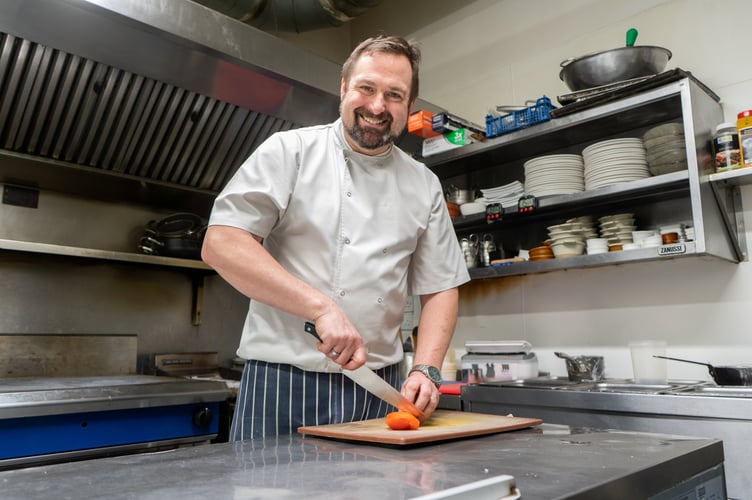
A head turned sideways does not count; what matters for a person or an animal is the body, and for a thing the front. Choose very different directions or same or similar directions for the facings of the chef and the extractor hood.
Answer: same or similar directions

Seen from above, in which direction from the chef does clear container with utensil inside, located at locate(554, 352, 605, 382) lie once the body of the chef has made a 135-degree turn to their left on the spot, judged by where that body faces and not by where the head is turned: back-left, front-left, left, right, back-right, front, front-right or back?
front-right

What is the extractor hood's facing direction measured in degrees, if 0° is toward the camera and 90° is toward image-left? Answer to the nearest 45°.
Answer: approximately 315°

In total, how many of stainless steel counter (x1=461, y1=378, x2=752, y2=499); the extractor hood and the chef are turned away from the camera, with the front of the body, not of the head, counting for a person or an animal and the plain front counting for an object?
0

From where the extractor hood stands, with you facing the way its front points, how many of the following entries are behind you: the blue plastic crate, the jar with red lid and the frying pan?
0

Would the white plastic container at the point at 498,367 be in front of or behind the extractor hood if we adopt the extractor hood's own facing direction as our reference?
in front

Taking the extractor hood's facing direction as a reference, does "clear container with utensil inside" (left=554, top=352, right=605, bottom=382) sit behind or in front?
in front

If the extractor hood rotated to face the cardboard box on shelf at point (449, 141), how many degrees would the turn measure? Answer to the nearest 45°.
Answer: approximately 45° to its left

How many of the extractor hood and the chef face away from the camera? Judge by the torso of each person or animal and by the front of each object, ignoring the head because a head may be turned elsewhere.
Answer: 0

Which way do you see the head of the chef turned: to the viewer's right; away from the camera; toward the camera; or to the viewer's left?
toward the camera

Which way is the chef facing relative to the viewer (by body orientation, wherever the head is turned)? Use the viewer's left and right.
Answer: facing the viewer and to the right of the viewer
